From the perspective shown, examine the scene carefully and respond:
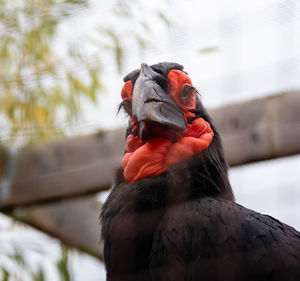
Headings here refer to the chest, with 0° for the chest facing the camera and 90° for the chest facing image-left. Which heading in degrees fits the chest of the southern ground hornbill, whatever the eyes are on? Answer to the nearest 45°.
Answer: approximately 45°

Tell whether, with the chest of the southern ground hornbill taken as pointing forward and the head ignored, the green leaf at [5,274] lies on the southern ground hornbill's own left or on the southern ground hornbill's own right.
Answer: on the southern ground hornbill's own right

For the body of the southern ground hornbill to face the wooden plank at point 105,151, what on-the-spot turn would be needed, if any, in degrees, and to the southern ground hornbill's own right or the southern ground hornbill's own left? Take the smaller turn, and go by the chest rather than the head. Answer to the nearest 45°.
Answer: approximately 90° to the southern ground hornbill's own right

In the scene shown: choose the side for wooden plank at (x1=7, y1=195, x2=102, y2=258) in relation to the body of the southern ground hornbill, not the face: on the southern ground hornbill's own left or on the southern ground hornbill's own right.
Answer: on the southern ground hornbill's own right
